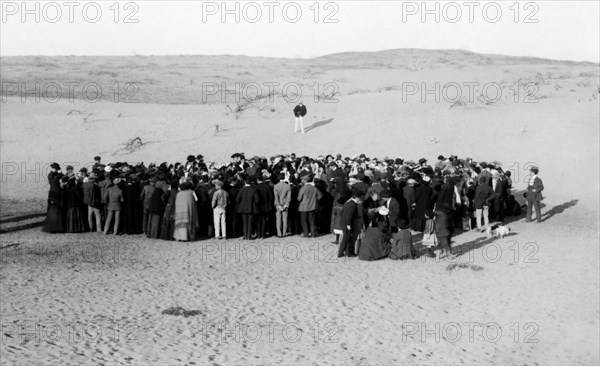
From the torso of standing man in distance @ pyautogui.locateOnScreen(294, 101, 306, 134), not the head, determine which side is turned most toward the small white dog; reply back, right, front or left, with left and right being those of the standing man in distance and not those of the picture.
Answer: front

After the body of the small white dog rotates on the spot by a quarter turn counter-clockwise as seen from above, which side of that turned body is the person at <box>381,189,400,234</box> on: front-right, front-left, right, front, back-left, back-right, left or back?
front-right

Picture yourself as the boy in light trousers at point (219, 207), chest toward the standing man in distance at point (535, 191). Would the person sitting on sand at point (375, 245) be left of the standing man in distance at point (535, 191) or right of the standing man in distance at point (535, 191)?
right

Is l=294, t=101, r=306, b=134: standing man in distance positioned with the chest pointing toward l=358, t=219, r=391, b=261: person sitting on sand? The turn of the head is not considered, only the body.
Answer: yes

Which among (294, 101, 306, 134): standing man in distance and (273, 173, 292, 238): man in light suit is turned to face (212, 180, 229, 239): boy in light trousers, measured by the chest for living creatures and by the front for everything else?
the standing man in distance

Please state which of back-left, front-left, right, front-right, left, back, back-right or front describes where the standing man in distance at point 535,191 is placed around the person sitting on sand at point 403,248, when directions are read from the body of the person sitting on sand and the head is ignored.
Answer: front-right

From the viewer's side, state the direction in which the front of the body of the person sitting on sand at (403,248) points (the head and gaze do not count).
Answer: away from the camera

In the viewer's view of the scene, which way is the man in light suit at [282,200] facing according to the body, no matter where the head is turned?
away from the camera

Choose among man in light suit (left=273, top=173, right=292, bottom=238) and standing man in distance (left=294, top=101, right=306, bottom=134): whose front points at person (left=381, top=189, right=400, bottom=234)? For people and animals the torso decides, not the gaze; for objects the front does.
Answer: the standing man in distance

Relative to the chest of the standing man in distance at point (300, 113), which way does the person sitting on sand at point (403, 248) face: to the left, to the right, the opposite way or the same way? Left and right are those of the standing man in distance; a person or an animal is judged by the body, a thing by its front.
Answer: the opposite way

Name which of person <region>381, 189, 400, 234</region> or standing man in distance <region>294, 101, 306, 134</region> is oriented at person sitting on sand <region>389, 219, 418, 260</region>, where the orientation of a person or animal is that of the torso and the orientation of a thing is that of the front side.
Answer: the standing man in distance

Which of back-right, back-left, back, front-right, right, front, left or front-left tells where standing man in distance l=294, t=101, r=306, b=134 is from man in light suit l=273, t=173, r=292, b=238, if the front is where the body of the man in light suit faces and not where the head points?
front

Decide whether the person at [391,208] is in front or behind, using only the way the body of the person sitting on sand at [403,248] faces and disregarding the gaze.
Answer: in front

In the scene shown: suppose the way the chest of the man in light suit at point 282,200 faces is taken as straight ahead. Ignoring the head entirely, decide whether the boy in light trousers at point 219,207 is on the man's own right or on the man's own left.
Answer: on the man's own left

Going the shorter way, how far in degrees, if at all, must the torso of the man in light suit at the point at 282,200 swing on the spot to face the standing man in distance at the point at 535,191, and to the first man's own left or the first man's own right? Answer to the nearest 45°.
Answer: approximately 90° to the first man's own right

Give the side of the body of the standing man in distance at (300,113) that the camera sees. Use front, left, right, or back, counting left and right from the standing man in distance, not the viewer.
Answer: front
